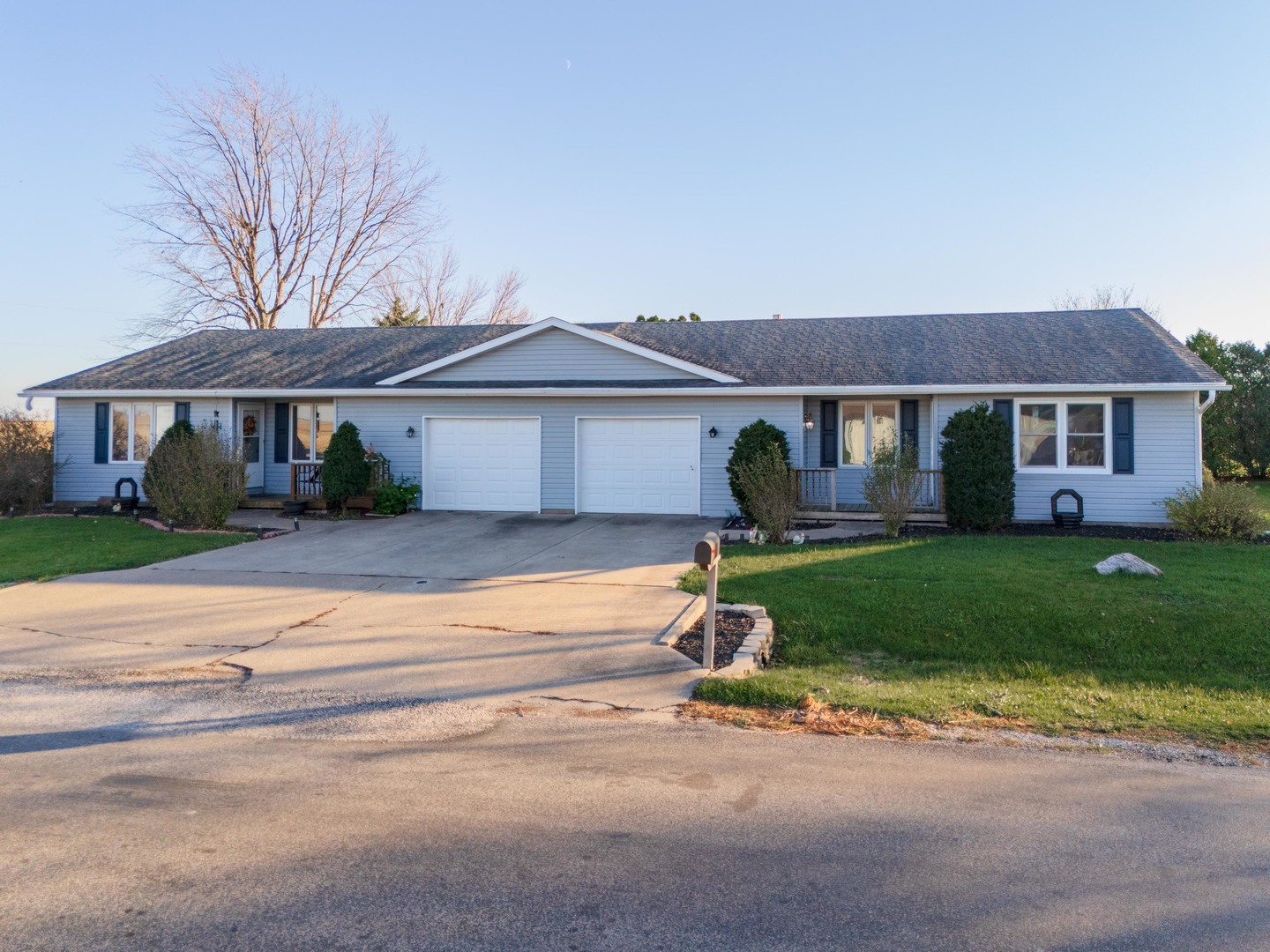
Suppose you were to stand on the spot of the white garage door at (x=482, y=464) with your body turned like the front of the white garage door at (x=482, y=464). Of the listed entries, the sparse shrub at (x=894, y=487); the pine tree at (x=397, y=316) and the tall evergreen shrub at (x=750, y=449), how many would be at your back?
1

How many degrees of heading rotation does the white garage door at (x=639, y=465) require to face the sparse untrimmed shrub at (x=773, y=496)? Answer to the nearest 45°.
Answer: approximately 45° to its left

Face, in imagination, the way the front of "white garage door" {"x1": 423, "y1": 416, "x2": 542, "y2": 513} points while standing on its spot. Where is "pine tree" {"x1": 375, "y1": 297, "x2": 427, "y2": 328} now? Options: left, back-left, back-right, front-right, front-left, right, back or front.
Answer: back

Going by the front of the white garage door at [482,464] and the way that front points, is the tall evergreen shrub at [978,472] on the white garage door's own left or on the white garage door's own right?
on the white garage door's own left

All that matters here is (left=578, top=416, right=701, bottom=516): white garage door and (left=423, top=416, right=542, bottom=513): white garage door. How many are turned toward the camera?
2

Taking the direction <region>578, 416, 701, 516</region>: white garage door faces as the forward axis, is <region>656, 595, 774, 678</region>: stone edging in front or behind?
in front

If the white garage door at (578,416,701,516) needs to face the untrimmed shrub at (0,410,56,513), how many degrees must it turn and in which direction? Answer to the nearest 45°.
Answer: approximately 90° to its right

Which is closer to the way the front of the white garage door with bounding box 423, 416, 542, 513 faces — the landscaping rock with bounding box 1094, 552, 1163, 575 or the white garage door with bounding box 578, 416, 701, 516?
the landscaping rock

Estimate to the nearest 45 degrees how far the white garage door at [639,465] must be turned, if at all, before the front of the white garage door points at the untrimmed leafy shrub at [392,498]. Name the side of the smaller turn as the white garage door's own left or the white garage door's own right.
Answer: approximately 90° to the white garage door's own right

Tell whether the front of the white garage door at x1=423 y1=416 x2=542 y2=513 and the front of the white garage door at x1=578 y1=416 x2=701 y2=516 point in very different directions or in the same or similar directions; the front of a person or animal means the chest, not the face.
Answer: same or similar directions

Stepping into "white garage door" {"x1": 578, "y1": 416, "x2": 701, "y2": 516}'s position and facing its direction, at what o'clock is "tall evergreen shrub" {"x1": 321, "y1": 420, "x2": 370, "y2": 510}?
The tall evergreen shrub is roughly at 3 o'clock from the white garage door.

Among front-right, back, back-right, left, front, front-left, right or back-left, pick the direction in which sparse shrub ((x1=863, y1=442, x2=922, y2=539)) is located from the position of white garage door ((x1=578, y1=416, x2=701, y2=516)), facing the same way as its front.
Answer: front-left

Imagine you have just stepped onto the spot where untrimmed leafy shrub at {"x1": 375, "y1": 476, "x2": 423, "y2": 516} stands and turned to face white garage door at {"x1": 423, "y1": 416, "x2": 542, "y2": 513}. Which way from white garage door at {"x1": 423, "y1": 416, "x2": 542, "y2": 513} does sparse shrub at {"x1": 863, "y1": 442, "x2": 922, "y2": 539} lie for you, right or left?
right

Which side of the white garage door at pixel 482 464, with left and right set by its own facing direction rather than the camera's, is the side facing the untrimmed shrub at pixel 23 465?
right

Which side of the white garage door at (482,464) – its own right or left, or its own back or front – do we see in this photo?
front

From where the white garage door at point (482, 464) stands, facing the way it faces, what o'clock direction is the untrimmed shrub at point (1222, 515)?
The untrimmed shrub is roughly at 10 o'clock from the white garage door.

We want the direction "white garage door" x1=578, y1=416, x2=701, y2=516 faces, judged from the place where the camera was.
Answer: facing the viewer
